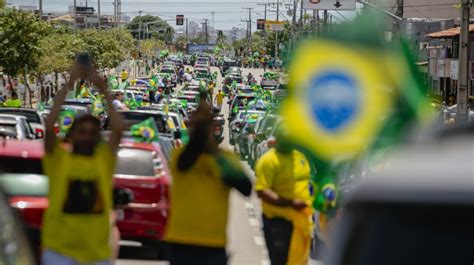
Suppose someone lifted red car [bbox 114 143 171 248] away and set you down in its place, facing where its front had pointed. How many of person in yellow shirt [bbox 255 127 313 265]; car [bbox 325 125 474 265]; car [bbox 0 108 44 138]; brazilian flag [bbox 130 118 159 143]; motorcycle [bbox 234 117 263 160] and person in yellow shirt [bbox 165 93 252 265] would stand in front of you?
3

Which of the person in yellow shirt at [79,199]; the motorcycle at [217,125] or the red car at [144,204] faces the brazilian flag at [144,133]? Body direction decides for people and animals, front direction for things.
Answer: the red car

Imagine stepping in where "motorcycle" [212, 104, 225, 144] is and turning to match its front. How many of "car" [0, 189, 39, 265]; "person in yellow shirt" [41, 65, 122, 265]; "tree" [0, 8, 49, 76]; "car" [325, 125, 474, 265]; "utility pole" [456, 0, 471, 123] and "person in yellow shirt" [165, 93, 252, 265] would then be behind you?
4

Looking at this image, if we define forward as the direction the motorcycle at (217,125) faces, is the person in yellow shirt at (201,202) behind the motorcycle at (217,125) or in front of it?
behind

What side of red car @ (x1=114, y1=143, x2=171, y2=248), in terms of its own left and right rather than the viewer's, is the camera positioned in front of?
back

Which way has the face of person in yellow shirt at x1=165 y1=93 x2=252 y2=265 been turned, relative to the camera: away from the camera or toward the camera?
away from the camera

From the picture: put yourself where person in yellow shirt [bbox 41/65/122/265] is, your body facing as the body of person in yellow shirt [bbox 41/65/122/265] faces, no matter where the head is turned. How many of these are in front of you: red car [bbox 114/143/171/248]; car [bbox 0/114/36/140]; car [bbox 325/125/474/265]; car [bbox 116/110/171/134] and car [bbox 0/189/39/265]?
2

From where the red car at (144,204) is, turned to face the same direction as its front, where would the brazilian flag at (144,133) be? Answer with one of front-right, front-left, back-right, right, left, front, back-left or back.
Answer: front

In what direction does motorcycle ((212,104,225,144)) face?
away from the camera

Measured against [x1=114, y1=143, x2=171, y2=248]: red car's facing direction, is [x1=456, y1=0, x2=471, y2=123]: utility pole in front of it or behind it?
in front

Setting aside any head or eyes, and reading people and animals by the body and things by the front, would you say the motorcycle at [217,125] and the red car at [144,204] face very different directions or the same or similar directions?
same or similar directions
